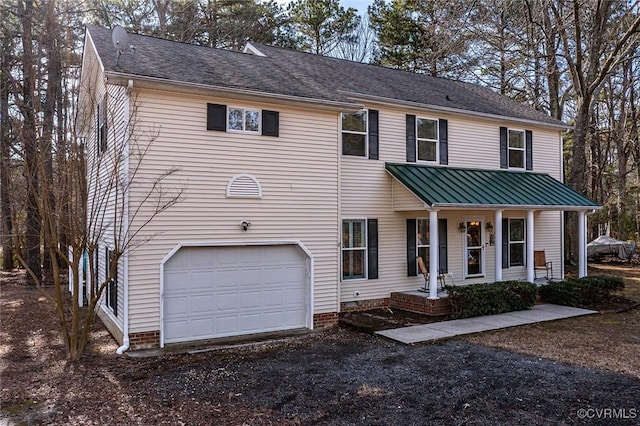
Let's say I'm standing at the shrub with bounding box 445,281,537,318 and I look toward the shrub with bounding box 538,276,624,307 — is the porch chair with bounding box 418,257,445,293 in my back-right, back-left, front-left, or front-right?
back-left

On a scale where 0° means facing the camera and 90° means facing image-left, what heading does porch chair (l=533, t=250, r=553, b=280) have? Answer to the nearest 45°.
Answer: approximately 315°

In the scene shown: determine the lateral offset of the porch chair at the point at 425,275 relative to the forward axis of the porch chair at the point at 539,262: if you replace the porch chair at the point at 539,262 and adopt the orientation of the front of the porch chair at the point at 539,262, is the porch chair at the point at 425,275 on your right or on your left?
on your right

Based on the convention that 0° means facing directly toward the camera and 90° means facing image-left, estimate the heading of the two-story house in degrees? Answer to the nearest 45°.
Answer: approximately 315°
